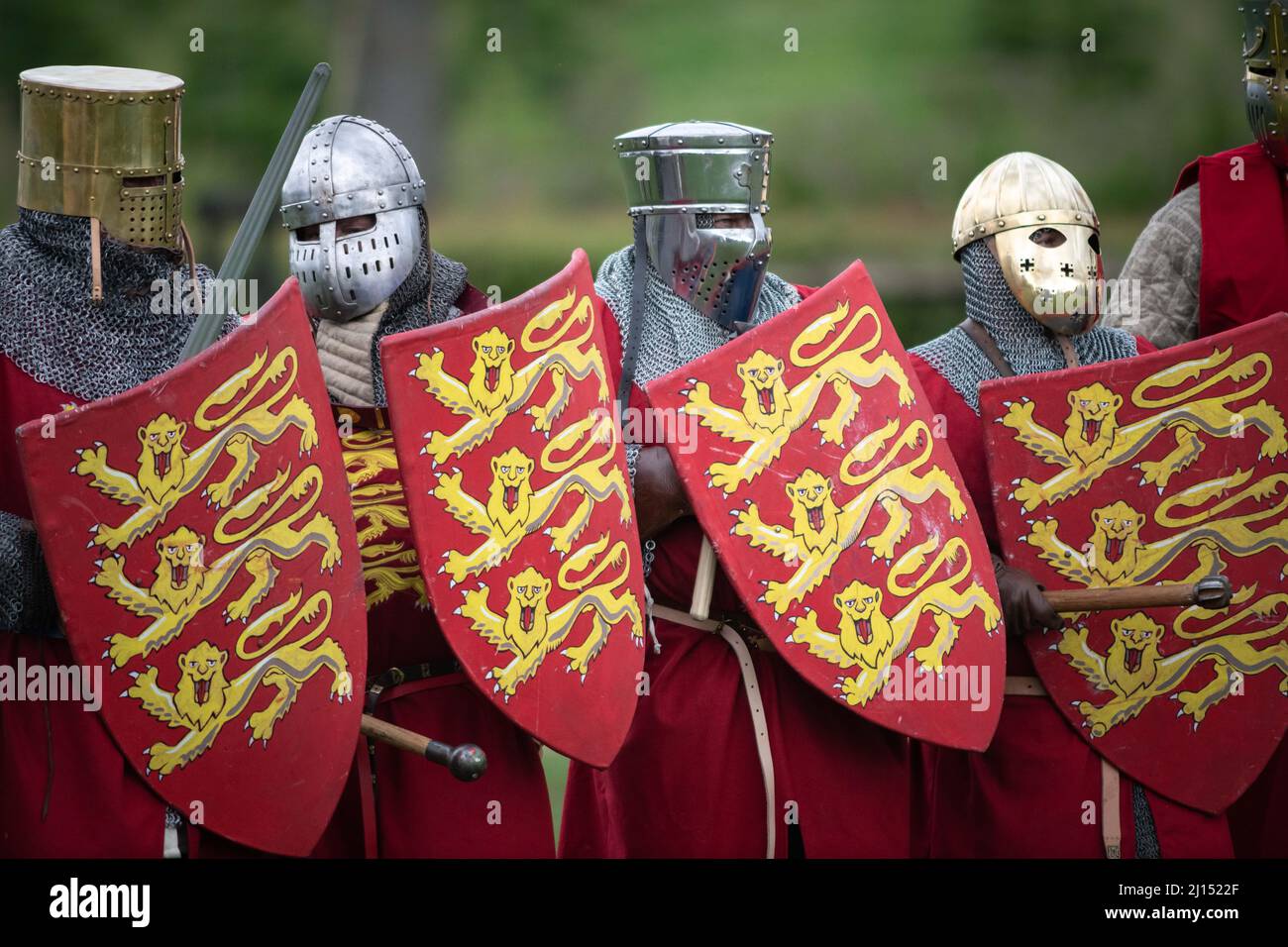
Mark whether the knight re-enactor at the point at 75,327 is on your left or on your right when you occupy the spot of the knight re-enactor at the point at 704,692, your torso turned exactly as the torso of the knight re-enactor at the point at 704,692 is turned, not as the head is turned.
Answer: on your right

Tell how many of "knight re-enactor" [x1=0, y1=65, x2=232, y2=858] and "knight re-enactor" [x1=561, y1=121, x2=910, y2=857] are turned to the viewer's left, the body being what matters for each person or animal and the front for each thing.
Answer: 0

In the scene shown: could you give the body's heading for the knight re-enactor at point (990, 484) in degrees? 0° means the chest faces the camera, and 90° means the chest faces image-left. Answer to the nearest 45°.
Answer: approximately 315°

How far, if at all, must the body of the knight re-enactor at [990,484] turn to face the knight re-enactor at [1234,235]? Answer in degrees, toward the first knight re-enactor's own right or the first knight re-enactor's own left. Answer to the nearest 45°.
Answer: approximately 90° to the first knight re-enactor's own left

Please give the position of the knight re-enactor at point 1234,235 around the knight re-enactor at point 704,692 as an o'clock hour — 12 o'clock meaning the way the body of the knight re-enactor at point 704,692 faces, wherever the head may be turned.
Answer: the knight re-enactor at point 1234,235 is roughly at 9 o'clock from the knight re-enactor at point 704,692.

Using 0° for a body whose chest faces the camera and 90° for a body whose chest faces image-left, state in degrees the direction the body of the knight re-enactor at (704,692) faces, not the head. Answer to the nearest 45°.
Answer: approximately 315°

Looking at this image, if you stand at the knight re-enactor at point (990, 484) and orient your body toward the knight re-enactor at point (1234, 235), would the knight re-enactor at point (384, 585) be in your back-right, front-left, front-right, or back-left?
back-left

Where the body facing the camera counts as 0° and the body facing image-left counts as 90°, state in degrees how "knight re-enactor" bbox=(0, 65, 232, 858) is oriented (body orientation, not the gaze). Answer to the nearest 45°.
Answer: approximately 315°

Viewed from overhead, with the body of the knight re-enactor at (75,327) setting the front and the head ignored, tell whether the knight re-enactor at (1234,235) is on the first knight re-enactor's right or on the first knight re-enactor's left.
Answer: on the first knight re-enactor's left

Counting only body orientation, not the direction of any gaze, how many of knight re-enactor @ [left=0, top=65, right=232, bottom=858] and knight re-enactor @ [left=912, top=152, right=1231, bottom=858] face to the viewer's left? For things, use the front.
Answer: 0

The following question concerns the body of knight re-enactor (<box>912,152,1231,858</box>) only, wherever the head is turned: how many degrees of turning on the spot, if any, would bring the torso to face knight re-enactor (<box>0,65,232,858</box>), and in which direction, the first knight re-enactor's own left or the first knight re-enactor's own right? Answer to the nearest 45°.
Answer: approximately 90° to the first knight re-enactor's own right
